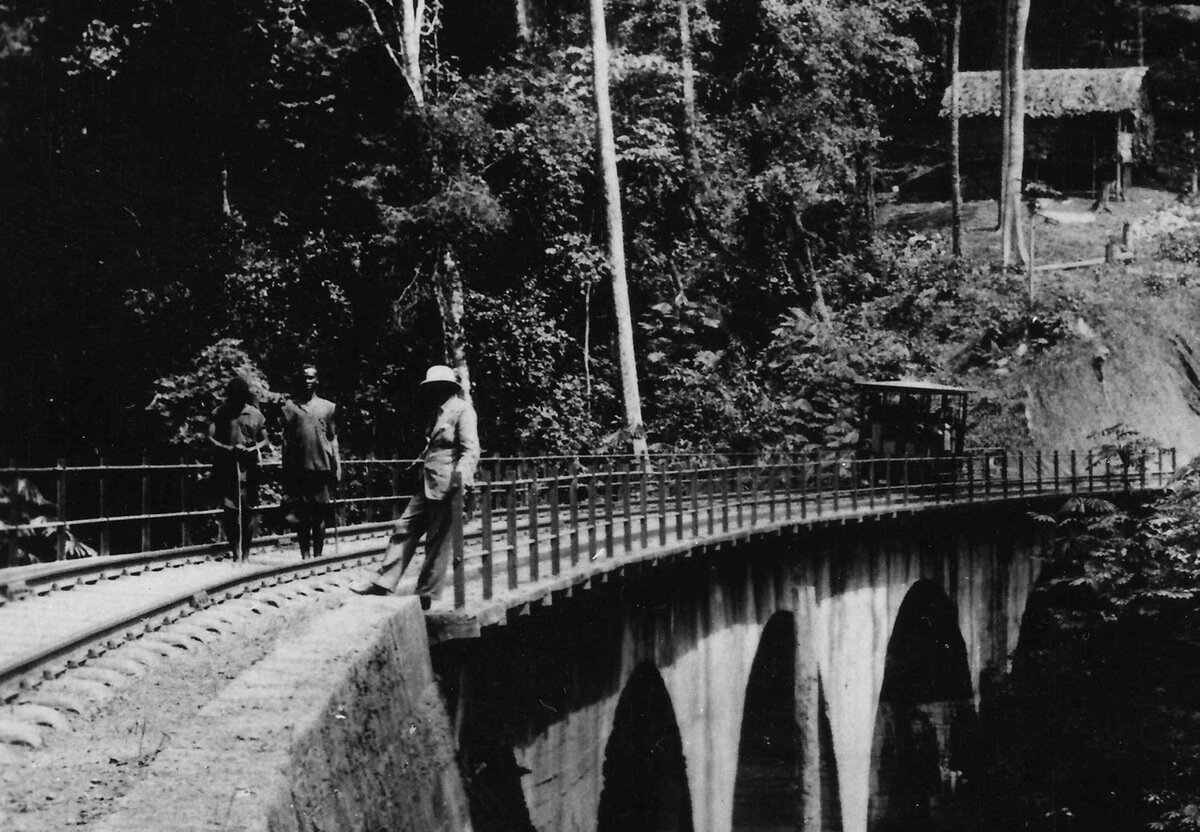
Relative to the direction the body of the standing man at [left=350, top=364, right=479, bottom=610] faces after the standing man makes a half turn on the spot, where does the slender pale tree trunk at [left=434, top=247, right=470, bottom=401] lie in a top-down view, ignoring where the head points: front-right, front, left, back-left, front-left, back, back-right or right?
front-left

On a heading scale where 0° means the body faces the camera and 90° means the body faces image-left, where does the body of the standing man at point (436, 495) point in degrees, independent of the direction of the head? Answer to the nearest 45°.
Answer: approximately 45°

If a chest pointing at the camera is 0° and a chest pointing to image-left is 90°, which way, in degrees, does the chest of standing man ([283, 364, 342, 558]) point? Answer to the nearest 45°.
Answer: approximately 0°

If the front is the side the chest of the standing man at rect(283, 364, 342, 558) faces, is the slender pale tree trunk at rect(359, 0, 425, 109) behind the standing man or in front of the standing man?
behind

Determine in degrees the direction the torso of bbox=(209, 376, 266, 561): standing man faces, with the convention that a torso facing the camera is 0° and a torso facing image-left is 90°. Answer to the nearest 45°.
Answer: approximately 0°

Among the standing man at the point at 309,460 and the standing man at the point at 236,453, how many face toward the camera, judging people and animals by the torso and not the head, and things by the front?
2

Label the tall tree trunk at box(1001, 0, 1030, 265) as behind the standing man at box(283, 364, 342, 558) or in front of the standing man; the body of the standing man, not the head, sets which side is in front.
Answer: behind

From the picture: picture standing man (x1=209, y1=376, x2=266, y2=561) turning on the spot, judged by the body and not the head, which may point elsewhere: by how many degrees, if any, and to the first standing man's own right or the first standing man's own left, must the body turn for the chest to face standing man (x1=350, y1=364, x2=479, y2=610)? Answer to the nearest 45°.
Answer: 0° — they already face them

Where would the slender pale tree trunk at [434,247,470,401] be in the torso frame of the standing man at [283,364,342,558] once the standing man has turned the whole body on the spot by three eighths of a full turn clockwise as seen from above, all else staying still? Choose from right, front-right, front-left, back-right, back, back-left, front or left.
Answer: front-right

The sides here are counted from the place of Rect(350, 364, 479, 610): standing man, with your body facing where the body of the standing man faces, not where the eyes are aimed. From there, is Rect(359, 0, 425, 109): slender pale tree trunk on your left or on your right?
on your right

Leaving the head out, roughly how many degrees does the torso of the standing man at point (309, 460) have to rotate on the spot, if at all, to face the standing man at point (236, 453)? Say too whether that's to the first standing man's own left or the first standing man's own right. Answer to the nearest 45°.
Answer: approximately 90° to the first standing man's own right
